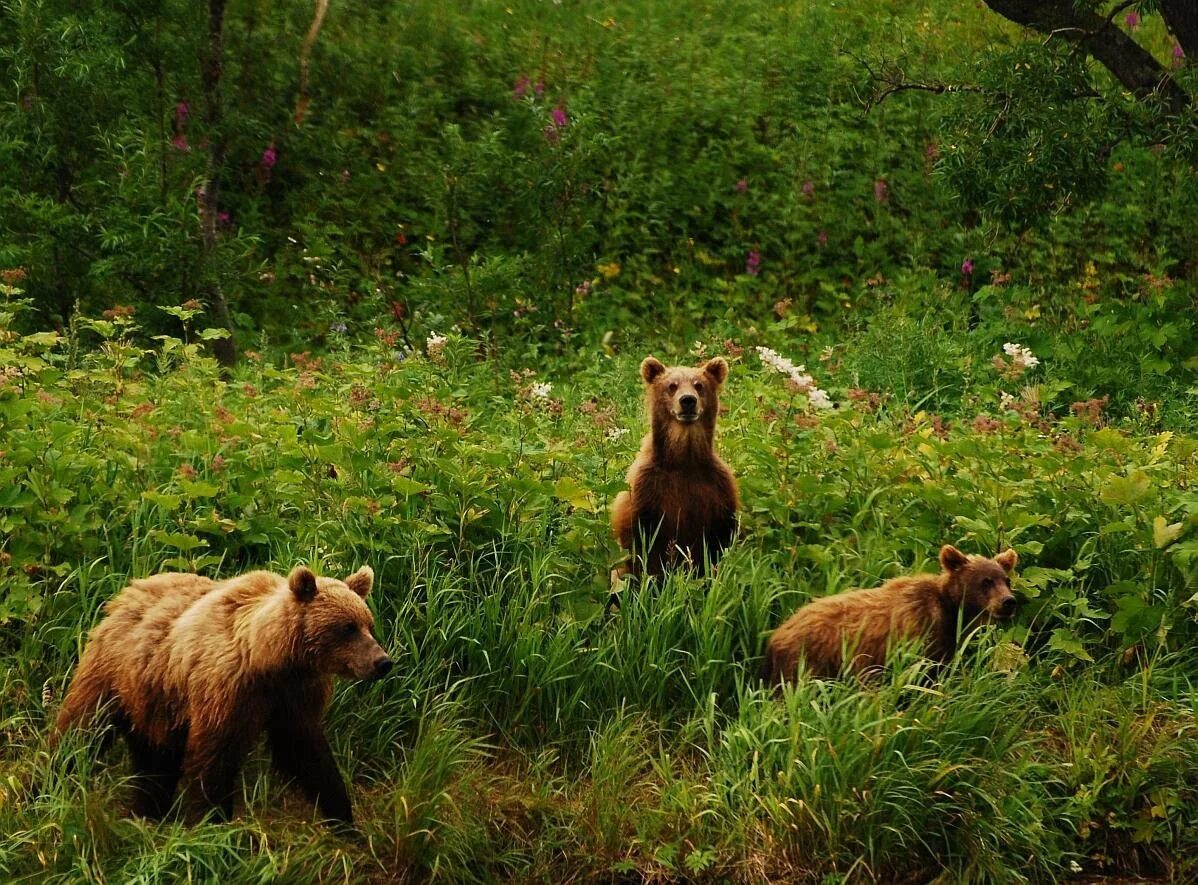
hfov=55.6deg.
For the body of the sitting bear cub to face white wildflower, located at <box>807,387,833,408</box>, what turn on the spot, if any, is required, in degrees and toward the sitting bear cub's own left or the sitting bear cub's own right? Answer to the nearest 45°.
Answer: approximately 135° to the sitting bear cub's own left

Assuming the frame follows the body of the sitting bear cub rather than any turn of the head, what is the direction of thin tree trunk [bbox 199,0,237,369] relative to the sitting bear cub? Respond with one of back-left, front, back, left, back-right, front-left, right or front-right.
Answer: back-right

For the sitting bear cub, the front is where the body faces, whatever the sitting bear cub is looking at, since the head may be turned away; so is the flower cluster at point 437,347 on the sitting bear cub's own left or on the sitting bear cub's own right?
on the sitting bear cub's own right

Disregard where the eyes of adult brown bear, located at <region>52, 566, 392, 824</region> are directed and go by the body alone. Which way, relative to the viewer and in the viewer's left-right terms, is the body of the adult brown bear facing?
facing the viewer and to the right of the viewer

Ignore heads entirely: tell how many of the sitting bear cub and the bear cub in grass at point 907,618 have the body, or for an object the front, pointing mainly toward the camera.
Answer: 1

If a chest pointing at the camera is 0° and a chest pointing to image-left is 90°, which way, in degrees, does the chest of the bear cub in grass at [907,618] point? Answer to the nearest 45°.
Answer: approximately 270°

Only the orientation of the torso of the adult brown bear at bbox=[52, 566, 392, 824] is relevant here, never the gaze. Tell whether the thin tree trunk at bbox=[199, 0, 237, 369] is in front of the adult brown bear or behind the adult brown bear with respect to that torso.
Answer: behind

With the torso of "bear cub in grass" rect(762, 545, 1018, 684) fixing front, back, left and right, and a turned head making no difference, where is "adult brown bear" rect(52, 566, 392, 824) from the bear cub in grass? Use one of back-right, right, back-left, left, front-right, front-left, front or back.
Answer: back-right

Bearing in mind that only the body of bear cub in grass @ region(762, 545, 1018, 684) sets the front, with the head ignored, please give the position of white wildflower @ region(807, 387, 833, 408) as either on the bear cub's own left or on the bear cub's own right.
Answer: on the bear cub's own left

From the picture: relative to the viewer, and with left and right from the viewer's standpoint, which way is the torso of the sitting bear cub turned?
facing the viewer
